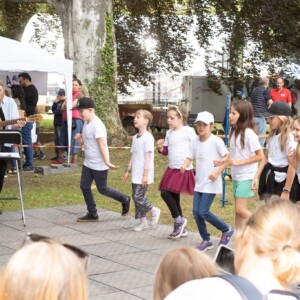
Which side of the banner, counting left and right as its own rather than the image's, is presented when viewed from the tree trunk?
left

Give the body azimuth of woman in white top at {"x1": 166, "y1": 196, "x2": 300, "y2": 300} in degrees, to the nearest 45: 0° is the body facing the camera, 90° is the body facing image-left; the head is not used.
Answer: approximately 135°

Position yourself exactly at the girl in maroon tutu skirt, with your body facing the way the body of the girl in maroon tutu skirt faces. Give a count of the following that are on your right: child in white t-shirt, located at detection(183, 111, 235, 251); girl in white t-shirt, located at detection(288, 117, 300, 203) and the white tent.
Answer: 1

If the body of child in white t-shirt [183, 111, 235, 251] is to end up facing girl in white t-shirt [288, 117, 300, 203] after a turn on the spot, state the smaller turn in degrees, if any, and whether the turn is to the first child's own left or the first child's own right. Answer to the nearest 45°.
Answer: approximately 90° to the first child's own left

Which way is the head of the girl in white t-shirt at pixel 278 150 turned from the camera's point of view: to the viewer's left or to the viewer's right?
to the viewer's left

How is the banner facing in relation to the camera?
toward the camera

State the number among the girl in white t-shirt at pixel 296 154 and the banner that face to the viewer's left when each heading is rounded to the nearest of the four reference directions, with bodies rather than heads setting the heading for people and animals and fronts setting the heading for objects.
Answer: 1

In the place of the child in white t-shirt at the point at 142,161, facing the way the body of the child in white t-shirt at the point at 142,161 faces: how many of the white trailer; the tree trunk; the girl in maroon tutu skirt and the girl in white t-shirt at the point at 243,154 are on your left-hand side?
2

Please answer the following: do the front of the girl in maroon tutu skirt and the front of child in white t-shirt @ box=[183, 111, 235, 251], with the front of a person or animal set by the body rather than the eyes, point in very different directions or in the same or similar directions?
same or similar directions
